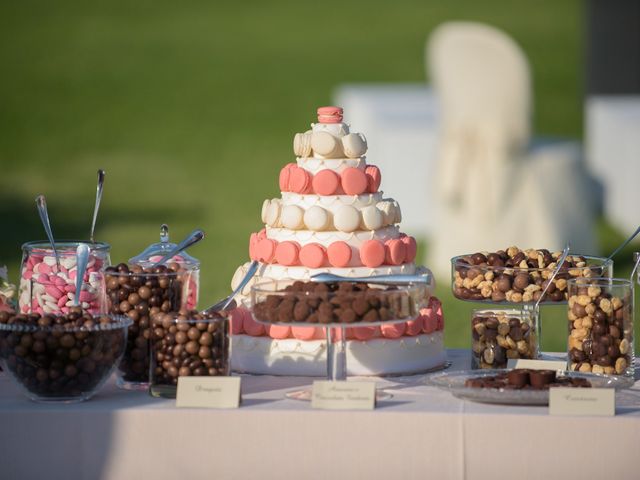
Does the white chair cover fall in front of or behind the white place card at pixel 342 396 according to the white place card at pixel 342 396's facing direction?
behind

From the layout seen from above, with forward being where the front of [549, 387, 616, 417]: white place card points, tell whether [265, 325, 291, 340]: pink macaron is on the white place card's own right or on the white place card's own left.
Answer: on the white place card's own right

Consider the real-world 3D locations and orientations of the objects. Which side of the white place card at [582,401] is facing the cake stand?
right

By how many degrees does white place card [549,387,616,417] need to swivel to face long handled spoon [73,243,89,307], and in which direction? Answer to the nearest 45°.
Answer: approximately 90° to its right

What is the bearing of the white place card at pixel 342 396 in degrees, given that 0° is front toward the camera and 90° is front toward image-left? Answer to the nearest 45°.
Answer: approximately 0°

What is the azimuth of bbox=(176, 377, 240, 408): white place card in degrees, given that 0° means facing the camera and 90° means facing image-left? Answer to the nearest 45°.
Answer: approximately 0°

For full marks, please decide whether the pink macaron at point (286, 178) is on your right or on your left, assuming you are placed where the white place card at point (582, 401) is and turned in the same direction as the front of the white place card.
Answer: on your right
